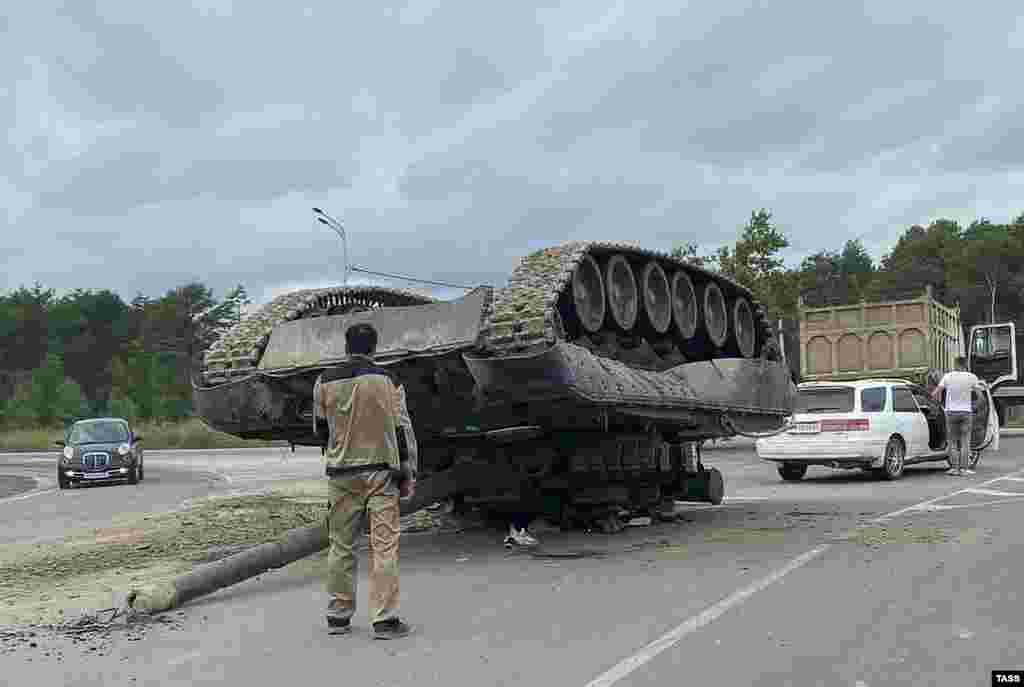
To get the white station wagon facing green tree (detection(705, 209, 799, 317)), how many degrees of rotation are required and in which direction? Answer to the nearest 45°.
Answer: approximately 45° to its left

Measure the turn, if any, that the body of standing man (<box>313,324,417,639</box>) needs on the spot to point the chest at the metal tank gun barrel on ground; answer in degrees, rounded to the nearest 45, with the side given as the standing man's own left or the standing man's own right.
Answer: approximately 45° to the standing man's own left

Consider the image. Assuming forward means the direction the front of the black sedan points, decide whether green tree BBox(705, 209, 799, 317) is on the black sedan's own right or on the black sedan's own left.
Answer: on the black sedan's own left

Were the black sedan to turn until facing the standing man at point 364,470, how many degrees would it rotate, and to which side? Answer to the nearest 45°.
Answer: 0° — it already faces them

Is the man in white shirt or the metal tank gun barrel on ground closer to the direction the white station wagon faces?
the man in white shirt

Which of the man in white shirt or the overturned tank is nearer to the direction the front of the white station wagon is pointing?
the man in white shirt

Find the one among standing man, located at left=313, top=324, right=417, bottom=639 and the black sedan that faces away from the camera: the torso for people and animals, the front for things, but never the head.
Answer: the standing man

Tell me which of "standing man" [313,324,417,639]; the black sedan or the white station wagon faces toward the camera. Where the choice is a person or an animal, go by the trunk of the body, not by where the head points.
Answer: the black sedan

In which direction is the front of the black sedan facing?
toward the camera

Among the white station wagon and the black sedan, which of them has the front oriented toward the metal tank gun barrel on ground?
the black sedan

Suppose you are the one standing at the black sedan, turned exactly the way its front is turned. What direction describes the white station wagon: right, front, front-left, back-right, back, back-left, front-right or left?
front-left

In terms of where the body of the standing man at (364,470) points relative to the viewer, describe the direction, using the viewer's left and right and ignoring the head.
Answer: facing away from the viewer
